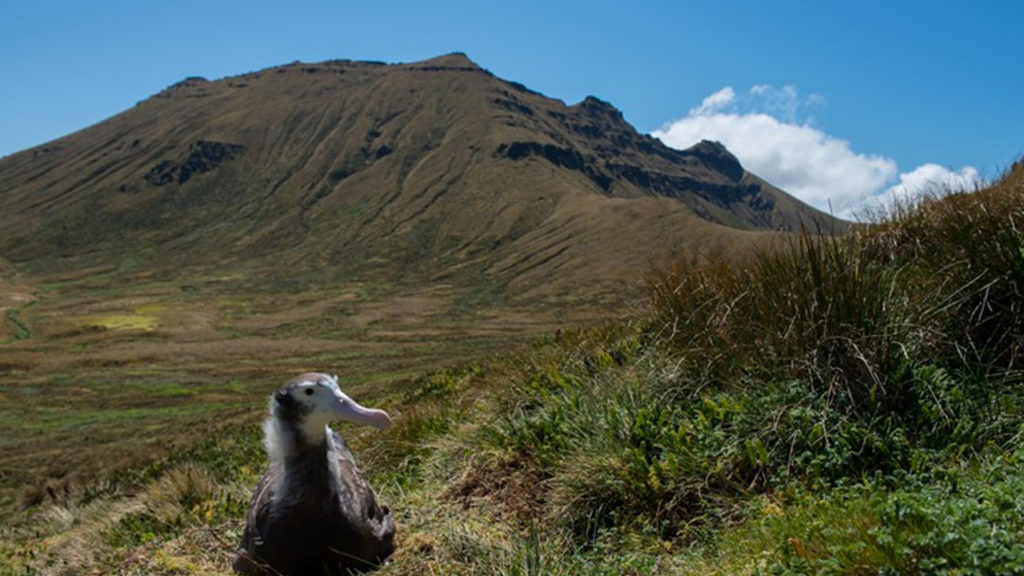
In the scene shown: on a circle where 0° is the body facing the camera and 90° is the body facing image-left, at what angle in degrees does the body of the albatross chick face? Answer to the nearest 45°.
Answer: approximately 0°
